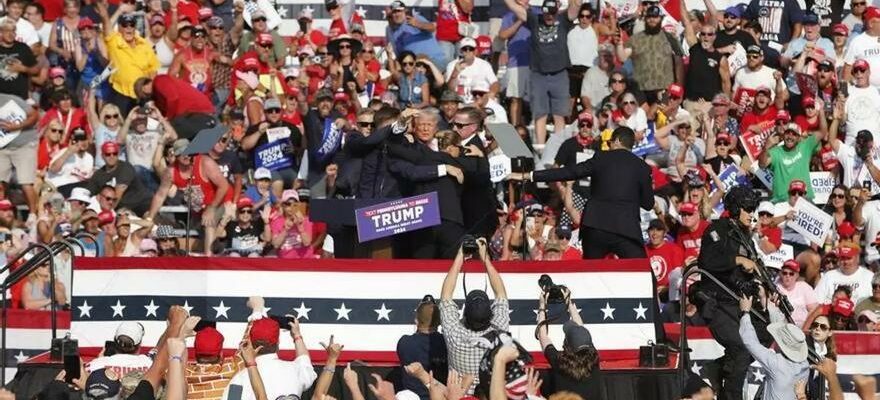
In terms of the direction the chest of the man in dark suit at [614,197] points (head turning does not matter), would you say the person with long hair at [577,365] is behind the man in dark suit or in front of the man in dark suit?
behind

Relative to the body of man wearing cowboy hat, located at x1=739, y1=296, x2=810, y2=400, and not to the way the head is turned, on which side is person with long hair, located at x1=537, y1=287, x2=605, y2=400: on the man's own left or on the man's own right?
on the man's own left

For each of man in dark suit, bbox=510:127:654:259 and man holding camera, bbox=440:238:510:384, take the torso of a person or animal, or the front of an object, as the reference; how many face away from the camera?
2

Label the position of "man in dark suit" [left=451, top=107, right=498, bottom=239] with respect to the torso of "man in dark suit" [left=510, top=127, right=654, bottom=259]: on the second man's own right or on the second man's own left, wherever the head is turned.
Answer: on the second man's own left

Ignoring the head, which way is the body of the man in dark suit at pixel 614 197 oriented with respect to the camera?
away from the camera

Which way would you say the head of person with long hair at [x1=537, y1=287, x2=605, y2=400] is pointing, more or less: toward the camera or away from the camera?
away from the camera

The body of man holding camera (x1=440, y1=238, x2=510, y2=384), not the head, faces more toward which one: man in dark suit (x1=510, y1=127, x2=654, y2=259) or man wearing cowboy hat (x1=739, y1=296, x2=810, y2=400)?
the man in dark suit

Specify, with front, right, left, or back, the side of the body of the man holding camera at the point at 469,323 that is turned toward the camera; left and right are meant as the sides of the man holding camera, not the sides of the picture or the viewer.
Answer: back

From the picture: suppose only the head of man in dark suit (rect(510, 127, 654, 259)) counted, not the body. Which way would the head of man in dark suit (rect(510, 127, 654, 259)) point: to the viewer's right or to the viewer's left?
to the viewer's left

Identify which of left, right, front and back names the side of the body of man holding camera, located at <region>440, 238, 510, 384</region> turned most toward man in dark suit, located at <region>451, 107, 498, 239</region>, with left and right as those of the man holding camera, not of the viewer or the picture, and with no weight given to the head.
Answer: front

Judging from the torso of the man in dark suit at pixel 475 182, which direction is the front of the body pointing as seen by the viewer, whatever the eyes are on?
to the viewer's left

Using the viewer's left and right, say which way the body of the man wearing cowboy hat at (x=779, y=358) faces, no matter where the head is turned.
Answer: facing away from the viewer and to the left of the viewer

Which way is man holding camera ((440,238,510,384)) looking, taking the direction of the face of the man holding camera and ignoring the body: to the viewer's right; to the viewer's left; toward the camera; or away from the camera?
away from the camera

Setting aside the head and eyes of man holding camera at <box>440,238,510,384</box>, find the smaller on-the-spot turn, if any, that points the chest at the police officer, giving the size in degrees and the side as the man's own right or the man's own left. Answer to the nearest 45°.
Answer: approximately 45° to the man's own right
